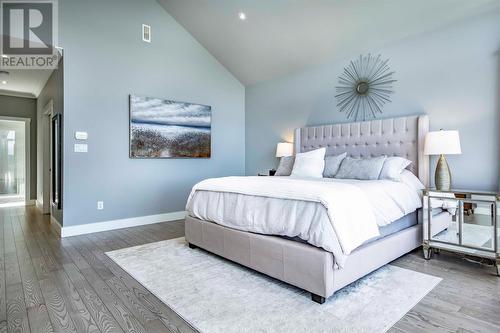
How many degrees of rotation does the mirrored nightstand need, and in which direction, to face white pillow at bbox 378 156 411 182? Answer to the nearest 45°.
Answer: approximately 45° to its right

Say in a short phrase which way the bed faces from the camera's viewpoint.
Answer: facing the viewer and to the left of the viewer

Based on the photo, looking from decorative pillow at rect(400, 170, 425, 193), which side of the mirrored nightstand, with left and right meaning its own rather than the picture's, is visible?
right

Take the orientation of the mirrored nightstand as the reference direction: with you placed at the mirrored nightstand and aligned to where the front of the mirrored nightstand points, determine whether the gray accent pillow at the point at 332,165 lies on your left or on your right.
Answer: on your right

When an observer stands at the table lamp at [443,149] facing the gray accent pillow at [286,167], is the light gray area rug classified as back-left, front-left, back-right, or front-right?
front-left

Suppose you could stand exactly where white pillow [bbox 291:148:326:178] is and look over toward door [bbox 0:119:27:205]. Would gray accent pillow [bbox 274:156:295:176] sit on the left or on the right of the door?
right

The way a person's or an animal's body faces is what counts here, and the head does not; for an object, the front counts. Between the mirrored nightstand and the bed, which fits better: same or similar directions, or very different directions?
same or similar directions

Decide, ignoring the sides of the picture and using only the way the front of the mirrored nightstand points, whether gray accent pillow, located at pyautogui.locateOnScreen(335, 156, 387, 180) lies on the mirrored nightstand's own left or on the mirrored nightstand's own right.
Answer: on the mirrored nightstand's own right
